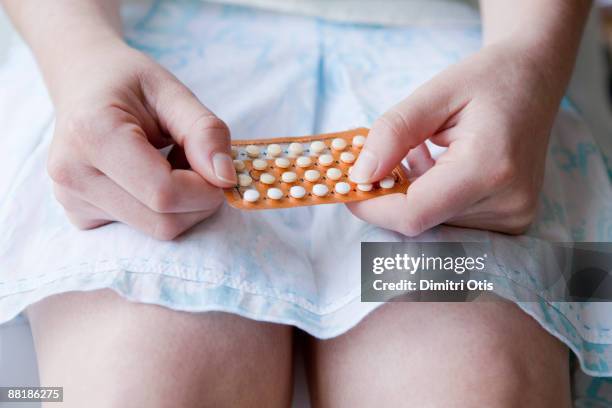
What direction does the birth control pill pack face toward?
toward the camera

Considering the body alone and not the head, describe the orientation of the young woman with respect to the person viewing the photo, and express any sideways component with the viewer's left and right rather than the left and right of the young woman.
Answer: facing the viewer
